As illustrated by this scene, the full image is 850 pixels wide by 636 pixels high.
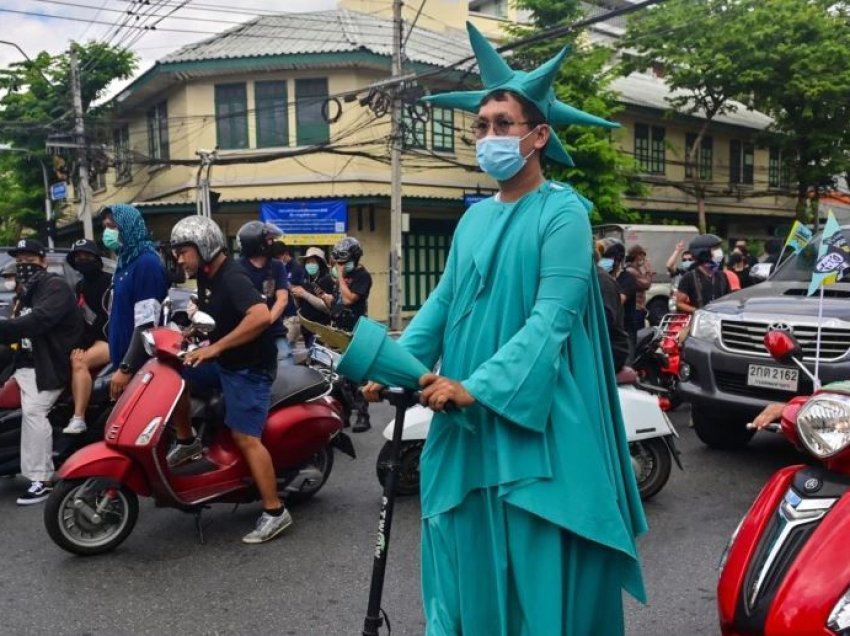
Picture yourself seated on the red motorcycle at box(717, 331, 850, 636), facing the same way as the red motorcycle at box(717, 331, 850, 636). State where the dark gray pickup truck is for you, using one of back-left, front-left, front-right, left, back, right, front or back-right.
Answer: back-right

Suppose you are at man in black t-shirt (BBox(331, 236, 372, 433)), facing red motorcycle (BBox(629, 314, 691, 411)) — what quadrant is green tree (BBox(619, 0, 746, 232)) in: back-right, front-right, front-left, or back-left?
front-left

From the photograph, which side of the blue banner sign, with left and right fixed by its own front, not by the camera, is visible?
front

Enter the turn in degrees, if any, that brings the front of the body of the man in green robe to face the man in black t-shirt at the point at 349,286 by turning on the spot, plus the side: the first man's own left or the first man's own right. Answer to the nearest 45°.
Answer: approximately 135° to the first man's own right

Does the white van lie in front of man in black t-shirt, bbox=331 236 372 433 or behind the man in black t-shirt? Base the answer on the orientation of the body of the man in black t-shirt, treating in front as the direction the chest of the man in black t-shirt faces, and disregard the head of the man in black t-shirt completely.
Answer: behind

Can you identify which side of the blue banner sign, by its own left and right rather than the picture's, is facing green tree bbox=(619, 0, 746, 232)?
left

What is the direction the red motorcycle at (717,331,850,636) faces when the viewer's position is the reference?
facing the viewer and to the left of the viewer

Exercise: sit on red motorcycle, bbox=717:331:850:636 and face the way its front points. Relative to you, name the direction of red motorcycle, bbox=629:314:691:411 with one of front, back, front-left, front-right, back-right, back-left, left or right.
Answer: back-right
